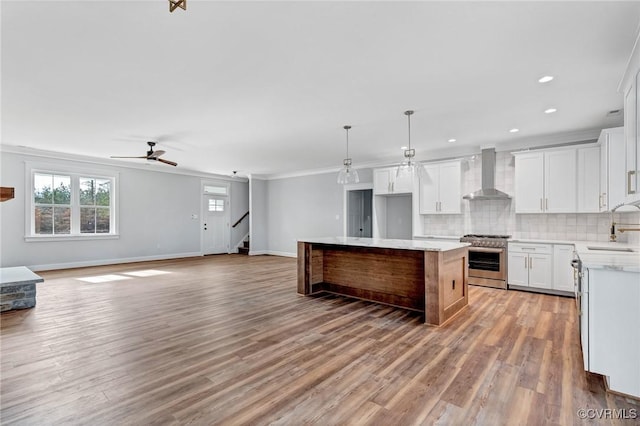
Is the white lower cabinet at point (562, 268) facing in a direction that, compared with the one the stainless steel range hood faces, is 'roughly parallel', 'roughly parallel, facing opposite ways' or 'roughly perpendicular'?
roughly parallel

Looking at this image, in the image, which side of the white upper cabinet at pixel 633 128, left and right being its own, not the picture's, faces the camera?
left

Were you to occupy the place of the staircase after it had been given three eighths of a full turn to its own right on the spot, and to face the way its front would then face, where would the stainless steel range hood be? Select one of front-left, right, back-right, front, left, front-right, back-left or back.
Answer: back-right

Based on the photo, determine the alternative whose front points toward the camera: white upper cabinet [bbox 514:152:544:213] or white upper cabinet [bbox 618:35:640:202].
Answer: white upper cabinet [bbox 514:152:544:213]

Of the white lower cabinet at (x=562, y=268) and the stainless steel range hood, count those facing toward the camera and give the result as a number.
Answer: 2

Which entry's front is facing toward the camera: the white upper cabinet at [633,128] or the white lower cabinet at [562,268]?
the white lower cabinet

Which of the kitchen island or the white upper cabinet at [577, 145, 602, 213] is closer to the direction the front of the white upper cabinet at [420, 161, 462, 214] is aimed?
the kitchen island

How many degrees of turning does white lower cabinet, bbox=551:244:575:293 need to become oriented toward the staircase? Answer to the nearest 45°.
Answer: approximately 90° to its right

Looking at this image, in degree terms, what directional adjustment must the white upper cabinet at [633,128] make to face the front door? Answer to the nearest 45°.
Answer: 0° — it already faces it

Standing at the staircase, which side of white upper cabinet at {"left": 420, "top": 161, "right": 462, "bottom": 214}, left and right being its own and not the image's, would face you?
right

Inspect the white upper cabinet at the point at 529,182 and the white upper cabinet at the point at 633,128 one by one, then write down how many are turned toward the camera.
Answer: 1

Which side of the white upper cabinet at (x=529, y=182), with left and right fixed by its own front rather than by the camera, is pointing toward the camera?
front

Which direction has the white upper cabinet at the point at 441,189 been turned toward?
toward the camera

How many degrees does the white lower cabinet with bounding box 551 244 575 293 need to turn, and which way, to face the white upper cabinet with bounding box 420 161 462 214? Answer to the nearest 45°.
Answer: approximately 90° to its right

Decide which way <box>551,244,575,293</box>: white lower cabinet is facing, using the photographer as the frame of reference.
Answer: facing the viewer
